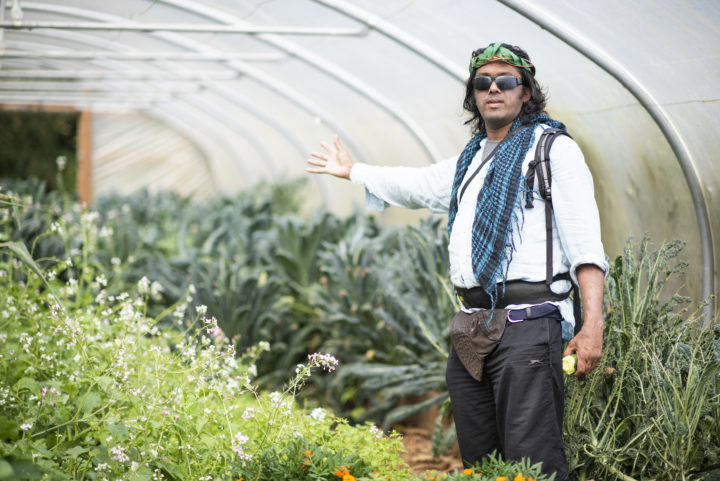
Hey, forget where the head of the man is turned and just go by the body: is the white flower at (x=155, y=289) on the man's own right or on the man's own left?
on the man's own right

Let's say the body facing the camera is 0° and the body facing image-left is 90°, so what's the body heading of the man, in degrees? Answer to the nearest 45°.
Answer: approximately 45°

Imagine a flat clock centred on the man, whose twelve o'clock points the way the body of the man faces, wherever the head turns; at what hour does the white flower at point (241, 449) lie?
The white flower is roughly at 1 o'clock from the man.

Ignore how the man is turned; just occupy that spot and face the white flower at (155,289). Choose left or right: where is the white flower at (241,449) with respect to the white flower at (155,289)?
left
